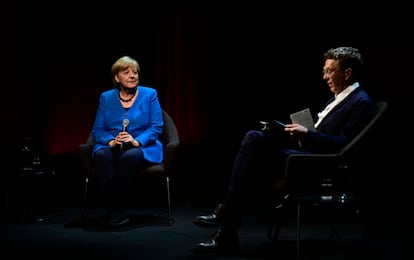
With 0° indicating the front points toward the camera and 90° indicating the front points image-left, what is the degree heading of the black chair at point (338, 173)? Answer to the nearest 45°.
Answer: approximately 90°

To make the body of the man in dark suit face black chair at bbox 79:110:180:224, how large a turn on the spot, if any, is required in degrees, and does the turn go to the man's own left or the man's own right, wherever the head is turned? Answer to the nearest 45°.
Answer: approximately 45° to the man's own right

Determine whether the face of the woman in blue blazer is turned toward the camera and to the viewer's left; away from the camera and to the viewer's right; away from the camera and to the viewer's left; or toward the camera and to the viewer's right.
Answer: toward the camera and to the viewer's right

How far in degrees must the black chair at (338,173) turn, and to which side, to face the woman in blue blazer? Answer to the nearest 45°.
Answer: approximately 45° to its right

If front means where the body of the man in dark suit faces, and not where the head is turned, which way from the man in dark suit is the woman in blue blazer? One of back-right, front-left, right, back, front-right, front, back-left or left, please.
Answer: front-right

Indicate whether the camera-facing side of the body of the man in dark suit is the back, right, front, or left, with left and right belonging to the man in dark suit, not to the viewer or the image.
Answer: left

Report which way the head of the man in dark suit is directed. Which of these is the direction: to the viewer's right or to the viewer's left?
to the viewer's left
